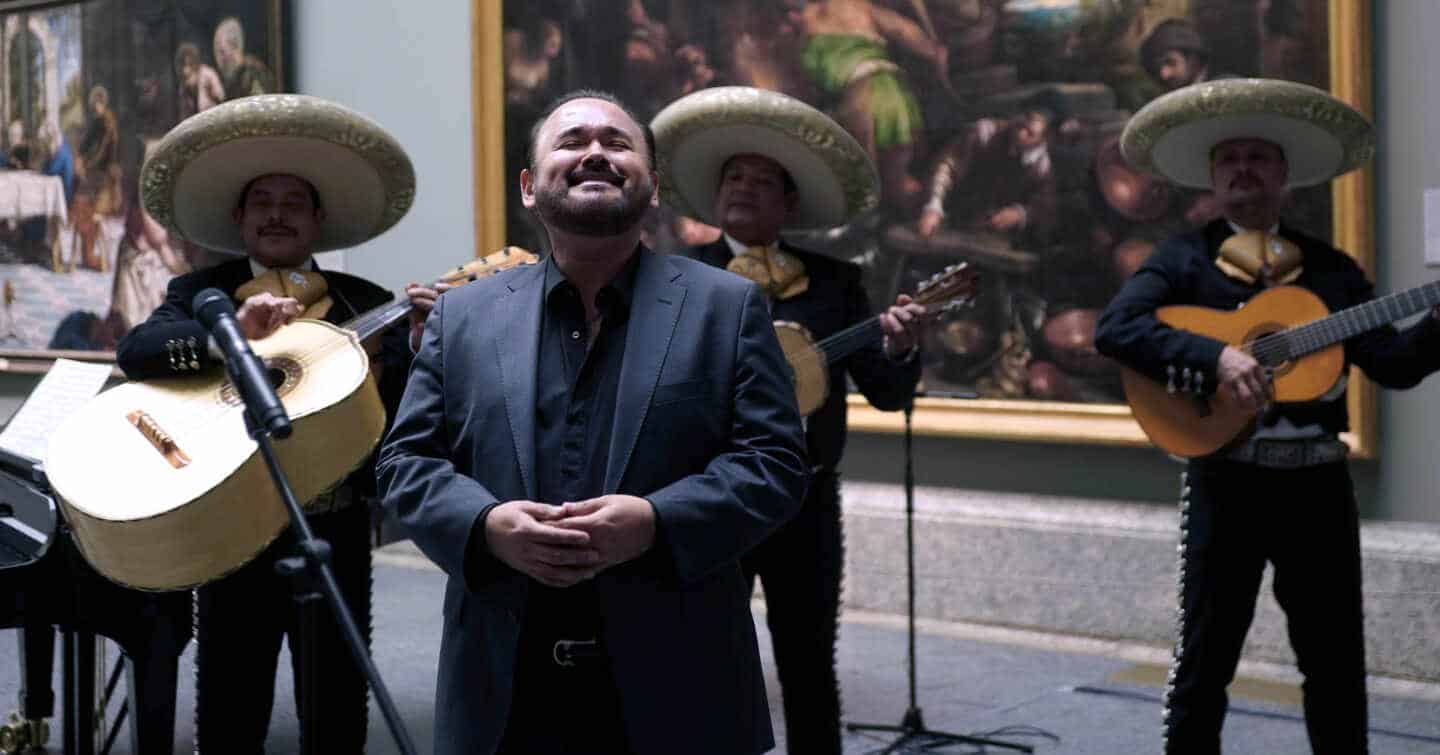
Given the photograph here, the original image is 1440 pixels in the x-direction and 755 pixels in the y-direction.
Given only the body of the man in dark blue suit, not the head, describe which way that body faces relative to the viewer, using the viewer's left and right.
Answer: facing the viewer

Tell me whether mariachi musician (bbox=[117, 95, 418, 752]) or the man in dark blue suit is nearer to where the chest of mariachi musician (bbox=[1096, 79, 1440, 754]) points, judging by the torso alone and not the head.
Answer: the man in dark blue suit

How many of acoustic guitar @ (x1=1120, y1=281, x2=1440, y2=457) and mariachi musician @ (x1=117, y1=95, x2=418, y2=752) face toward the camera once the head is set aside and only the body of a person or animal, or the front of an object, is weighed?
2

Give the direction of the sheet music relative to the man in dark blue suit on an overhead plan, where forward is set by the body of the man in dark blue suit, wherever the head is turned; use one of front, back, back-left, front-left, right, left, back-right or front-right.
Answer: back-right

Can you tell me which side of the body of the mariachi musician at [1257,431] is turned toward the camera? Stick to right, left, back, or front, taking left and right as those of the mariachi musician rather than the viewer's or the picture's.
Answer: front

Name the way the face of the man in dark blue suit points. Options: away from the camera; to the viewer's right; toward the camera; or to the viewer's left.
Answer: toward the camera

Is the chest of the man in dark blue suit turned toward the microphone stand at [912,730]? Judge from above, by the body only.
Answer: no

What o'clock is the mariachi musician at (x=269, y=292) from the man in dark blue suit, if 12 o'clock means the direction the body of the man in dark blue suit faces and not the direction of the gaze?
The mariachi musician is roughly at 5 o'clock from the man in dark blue suit.

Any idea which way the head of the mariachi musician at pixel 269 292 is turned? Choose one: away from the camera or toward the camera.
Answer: toward the camera

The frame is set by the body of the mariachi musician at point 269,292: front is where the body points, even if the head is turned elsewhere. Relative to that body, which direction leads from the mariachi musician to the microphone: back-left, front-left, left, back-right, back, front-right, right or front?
front

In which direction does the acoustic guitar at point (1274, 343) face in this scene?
toward the camera

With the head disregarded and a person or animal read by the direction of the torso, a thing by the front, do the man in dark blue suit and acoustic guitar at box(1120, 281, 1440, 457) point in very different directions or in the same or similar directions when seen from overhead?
same or similar directions

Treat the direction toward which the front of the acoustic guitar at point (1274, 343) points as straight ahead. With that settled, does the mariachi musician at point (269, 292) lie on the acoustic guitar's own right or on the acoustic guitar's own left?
on the acoustic guitar's own right

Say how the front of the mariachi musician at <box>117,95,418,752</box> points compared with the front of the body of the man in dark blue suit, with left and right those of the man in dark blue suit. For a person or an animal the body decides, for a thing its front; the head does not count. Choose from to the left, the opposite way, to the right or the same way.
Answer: the same way
